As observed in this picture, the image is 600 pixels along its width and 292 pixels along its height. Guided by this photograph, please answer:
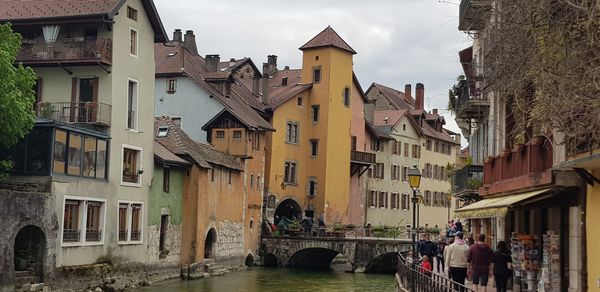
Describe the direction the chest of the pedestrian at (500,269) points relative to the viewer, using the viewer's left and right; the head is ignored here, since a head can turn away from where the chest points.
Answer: facing away from the viewer

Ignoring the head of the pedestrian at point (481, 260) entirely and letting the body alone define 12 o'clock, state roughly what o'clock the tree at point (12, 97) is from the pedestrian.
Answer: The tree is roughly at 10 o'clock from the pedestrian.

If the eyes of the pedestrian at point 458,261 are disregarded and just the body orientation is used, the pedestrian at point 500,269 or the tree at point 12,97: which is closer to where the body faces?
the tree

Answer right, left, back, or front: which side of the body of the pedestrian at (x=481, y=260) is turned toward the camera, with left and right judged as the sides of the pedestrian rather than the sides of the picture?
back
